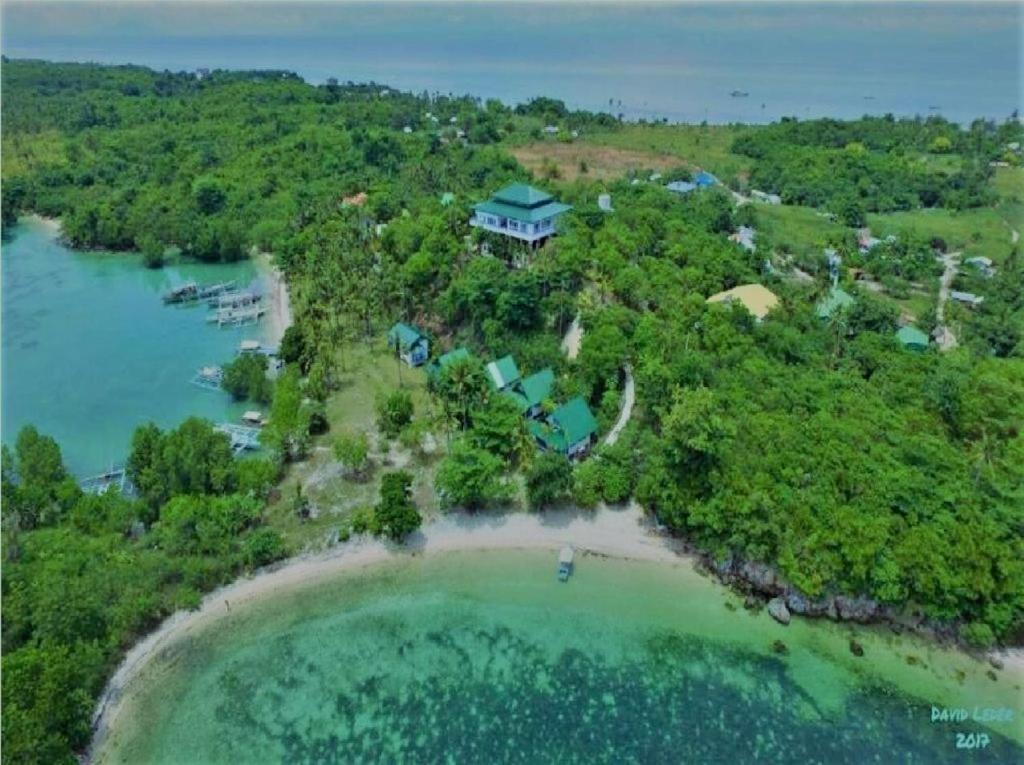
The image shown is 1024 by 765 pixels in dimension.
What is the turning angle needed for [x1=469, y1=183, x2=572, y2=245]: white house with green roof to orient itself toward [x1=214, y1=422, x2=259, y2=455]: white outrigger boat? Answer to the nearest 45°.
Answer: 0° — it already faces it

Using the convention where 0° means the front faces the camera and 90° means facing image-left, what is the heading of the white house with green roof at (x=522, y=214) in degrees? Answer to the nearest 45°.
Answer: approximately 45°

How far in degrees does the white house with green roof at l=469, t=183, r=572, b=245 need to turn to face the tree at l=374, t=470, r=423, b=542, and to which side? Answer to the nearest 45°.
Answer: approximately 45° to its left

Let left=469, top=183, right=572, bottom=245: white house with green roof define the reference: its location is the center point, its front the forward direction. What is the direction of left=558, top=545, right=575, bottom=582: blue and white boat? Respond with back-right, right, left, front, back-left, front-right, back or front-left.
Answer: front-left

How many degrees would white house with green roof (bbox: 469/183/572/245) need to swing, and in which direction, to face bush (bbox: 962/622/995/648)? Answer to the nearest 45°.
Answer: approximately 90° to its left

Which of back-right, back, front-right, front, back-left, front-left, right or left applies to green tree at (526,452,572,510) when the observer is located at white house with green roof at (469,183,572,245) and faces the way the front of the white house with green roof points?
front-left

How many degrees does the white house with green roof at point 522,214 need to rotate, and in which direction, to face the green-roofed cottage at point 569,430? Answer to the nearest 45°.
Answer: approximately 45° to its left
